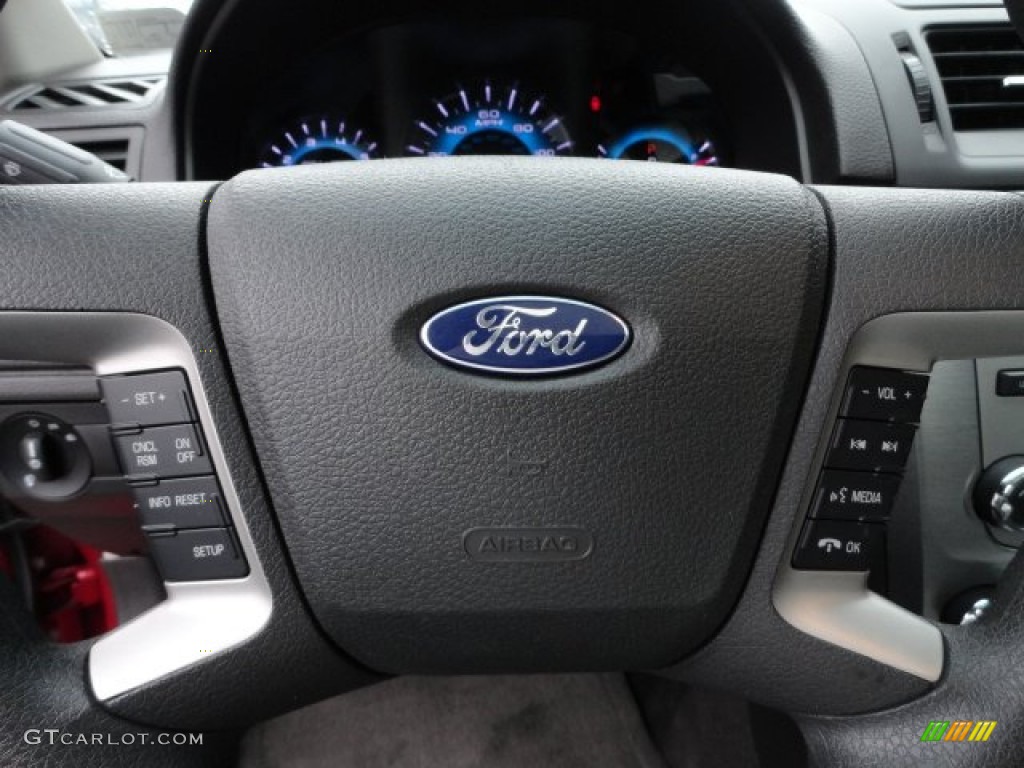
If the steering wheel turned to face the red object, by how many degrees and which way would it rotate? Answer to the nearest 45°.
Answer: approximately 135° to its right

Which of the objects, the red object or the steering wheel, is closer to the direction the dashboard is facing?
the steering wheel

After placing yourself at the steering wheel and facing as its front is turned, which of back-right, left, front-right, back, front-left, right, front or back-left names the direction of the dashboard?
back

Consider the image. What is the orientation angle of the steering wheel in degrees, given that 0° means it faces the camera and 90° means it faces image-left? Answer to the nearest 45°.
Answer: approximately 0°

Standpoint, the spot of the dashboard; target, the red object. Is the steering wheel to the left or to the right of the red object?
left

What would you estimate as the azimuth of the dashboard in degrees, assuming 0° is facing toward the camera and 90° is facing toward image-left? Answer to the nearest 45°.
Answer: approximately 0°

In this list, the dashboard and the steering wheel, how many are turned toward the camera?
2

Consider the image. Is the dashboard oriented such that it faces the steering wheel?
yes
